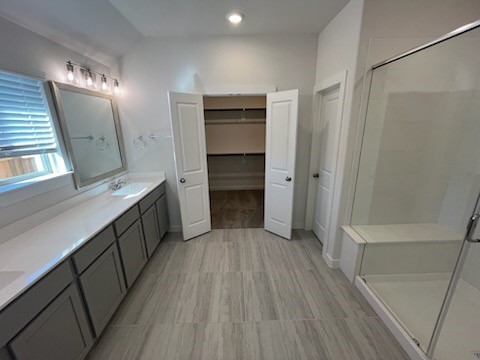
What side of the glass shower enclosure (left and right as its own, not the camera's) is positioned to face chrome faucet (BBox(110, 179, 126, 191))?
front

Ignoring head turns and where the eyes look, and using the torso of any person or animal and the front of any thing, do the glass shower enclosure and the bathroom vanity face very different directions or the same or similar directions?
very different directions

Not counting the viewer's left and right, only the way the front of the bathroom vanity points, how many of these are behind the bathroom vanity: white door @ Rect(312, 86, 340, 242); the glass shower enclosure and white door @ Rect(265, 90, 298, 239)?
0

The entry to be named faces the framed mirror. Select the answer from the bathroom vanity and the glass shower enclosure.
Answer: the glass shower enclosure

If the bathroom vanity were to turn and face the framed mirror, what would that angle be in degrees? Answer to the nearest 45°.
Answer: approximately 135° to its left

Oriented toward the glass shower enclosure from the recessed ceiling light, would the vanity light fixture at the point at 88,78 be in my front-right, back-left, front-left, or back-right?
back-right

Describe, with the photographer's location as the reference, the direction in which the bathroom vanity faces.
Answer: facing the viewer and to the right of the viewer

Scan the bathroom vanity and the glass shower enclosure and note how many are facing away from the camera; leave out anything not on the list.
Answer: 0

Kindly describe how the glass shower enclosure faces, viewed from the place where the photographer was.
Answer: facing the viewer and to the left of the viewer

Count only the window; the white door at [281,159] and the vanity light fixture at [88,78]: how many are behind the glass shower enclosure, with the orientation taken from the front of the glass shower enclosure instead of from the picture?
0

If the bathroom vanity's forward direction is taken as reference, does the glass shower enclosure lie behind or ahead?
ahead

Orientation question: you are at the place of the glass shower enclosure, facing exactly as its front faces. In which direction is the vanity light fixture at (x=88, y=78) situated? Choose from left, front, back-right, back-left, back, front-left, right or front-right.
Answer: front

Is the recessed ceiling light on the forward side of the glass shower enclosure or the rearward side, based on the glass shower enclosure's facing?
on the forward side

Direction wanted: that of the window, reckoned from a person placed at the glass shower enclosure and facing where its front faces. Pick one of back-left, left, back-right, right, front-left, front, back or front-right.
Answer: front
